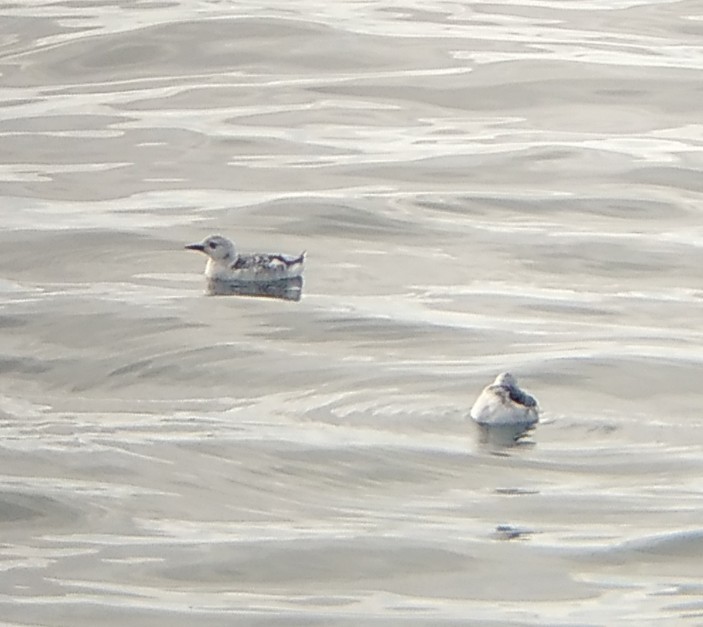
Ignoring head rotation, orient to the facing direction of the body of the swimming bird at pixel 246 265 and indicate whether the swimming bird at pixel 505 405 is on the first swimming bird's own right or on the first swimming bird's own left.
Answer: on the first swimming bird's own left

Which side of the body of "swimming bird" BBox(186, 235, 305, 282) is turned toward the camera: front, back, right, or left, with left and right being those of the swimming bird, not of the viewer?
left
